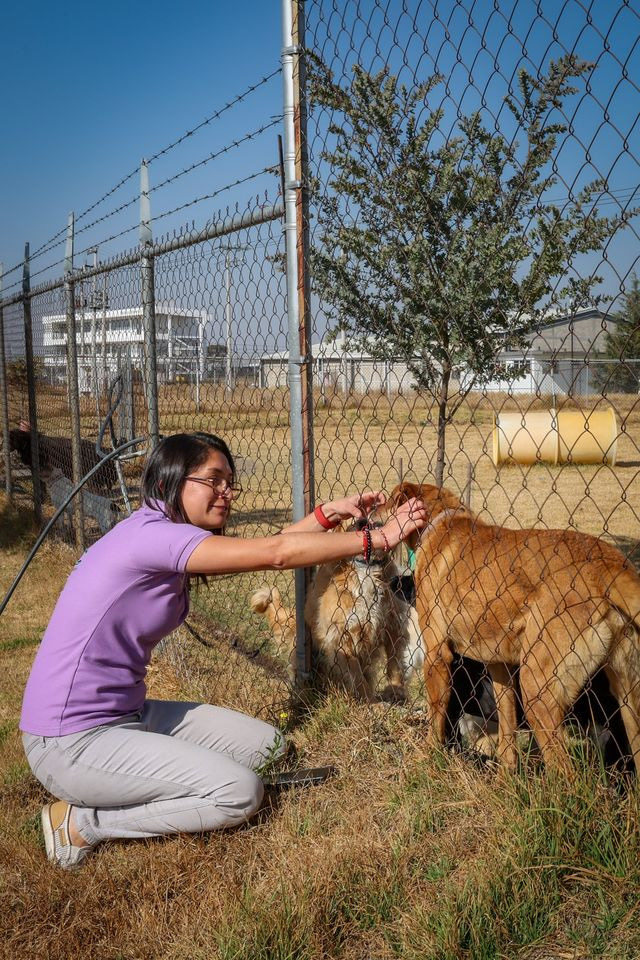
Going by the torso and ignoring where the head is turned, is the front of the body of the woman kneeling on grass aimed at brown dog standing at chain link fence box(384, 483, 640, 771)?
yes

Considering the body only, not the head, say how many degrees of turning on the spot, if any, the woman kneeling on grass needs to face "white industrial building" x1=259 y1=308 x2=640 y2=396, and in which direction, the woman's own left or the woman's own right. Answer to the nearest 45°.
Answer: approximately 45° to the woman's own left

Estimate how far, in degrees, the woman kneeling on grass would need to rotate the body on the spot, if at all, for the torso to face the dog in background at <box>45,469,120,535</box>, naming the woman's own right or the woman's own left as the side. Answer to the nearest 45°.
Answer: approximately 90° to the woman's own left

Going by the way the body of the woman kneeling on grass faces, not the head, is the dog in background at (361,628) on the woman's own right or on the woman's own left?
on the woman's own left

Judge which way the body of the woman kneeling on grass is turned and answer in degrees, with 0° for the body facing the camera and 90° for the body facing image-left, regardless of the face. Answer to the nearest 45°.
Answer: approximately 270°

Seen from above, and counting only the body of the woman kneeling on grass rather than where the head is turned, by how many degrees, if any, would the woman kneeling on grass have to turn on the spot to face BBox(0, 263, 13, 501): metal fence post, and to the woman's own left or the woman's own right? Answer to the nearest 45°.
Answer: approximately 90° to the woman's own left

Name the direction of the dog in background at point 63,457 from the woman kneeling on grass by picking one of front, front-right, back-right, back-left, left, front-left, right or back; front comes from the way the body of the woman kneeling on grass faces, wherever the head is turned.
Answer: left
